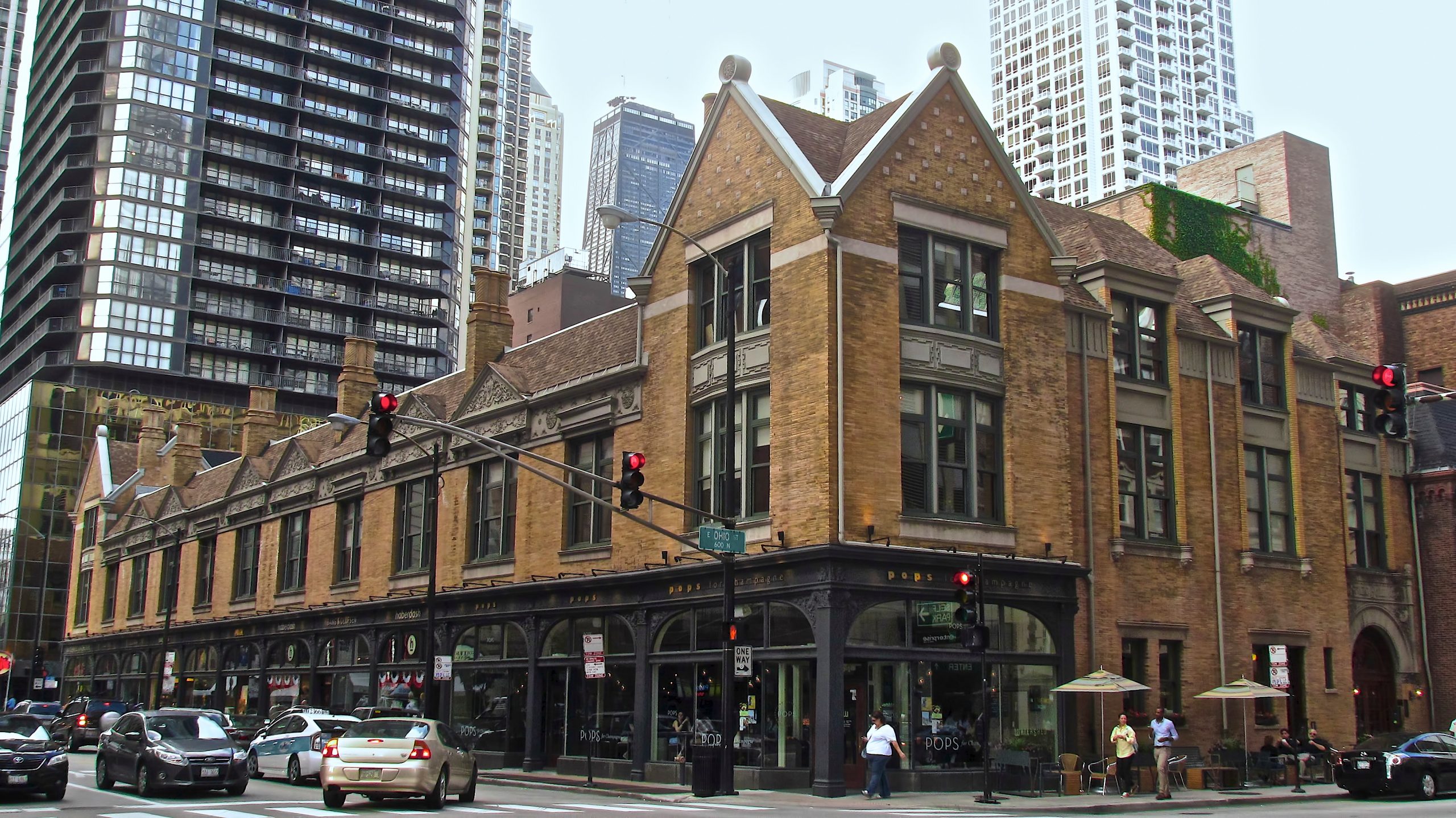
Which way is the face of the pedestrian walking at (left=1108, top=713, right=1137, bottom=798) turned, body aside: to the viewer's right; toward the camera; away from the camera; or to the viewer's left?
toward the camera

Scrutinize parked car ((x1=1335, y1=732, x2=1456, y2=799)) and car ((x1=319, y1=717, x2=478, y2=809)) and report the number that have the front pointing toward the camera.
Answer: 0

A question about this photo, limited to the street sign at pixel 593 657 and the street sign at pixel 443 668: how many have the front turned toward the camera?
2

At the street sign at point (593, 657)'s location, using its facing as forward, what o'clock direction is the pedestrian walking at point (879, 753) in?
The pedestrian walking is roughly at 10 o'clock from the street sign.

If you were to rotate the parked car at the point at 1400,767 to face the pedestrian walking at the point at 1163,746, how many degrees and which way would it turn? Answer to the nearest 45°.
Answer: approximately 180°

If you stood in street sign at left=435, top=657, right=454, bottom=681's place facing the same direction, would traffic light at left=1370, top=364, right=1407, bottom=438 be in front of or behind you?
in front

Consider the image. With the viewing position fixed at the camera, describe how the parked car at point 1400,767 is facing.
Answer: facing away from the viewer and to the right of the viewer

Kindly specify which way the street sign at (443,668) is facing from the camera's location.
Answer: facing the viewer

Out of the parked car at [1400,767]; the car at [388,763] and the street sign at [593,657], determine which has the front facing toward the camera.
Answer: the street sign

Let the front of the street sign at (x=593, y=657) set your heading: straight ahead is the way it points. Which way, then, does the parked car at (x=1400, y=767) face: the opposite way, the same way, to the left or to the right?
to the left

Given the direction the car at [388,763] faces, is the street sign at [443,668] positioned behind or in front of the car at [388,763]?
in front

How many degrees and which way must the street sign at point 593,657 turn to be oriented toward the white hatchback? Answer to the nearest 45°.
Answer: approximately 90° to its right

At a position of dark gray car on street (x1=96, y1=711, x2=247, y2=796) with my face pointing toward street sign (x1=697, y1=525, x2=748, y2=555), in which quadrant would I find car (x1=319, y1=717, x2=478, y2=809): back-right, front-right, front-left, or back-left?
front-right

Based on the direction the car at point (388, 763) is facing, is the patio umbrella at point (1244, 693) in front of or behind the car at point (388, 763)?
in front

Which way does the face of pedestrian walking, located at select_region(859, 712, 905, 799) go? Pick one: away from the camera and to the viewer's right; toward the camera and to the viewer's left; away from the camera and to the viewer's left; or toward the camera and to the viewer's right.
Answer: toward the camera and to the viewer's left
